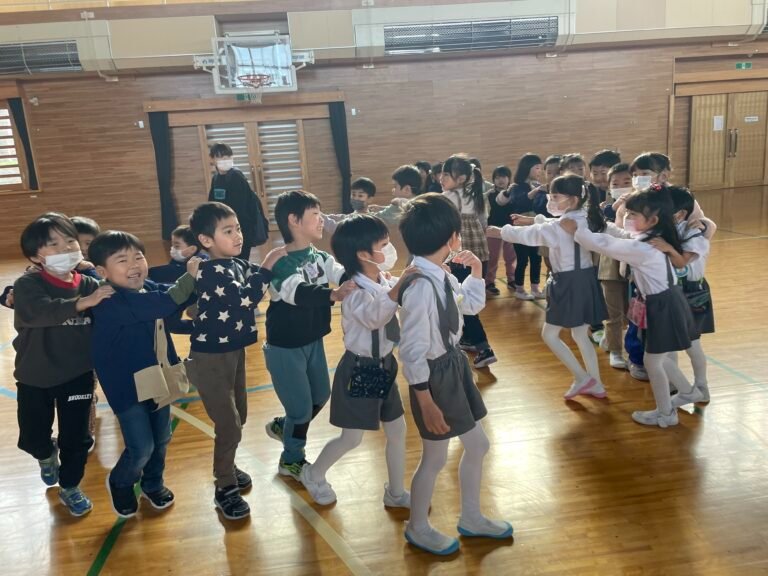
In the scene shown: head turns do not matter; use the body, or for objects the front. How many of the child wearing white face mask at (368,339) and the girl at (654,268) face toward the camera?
0

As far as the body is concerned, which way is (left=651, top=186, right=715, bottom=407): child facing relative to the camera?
to the viewer's left

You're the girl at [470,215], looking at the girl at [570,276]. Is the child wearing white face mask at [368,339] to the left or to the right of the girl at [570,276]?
right

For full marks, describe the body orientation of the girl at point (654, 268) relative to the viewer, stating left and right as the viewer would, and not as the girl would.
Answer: facing to the left of the viewer

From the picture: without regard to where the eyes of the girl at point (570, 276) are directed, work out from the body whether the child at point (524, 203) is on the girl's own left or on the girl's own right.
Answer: on the girl's own right

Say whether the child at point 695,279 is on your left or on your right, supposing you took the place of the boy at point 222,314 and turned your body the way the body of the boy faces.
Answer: on your left

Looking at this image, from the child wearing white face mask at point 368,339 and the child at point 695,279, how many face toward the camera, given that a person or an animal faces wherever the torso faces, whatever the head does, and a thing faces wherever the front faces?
0

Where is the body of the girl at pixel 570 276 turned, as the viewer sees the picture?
to the viewer's left

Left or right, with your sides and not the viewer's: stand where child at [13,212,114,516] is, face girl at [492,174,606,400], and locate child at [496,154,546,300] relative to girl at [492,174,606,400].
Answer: left

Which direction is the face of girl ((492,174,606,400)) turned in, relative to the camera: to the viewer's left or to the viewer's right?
to the viewer's left

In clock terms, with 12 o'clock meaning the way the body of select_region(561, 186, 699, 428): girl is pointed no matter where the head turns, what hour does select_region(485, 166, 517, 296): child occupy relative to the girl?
The child is roughly at 2 o'clock from the girl.

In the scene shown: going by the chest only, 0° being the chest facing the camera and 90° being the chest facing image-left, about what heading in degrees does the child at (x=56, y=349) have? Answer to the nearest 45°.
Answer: approximately 315°
